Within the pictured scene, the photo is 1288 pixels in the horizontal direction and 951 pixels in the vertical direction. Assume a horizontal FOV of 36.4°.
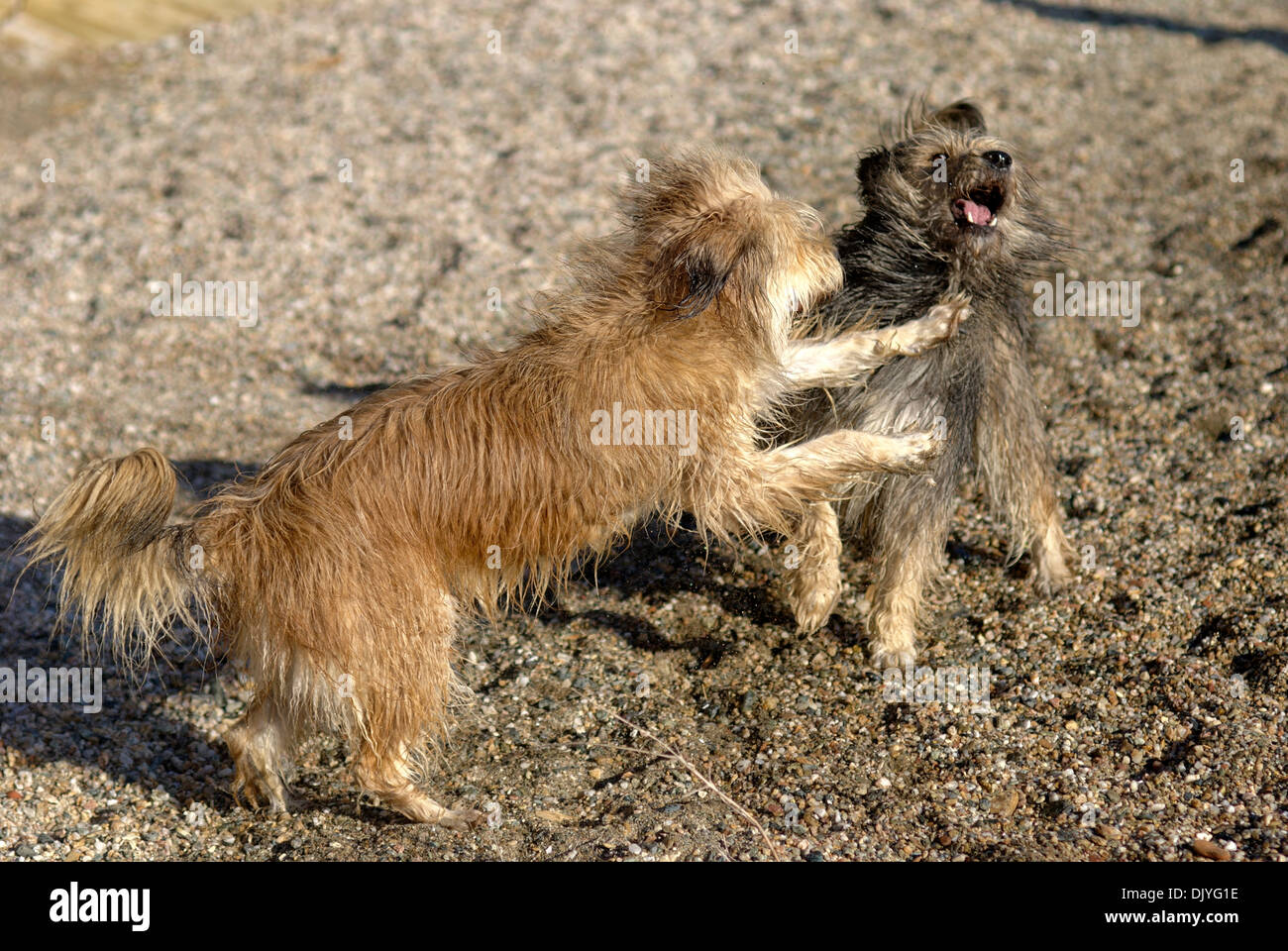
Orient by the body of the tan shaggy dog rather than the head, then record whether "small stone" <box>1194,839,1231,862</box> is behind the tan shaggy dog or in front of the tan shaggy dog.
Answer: in front

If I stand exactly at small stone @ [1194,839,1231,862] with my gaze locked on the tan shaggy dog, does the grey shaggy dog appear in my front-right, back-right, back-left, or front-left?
front-right

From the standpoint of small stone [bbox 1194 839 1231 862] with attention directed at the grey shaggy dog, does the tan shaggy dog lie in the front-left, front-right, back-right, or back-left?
front-left

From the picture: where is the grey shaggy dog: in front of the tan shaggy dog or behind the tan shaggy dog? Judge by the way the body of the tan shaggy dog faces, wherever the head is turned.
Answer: in front

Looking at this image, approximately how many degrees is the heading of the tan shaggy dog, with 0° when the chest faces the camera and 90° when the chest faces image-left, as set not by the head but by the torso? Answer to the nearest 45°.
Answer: approximately 270°

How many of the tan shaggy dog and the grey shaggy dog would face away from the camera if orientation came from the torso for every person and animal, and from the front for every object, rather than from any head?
0

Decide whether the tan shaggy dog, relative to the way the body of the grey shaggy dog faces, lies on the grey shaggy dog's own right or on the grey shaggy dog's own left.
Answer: on the grey shaggy dog's own right
